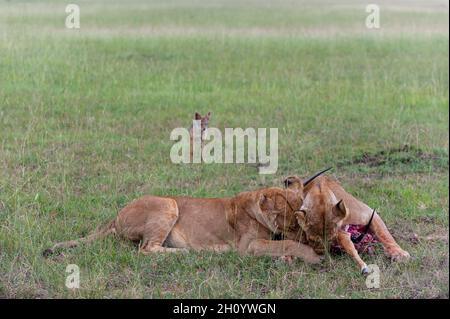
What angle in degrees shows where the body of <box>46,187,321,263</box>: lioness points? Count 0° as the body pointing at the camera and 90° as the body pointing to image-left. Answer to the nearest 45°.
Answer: approximately 270°
